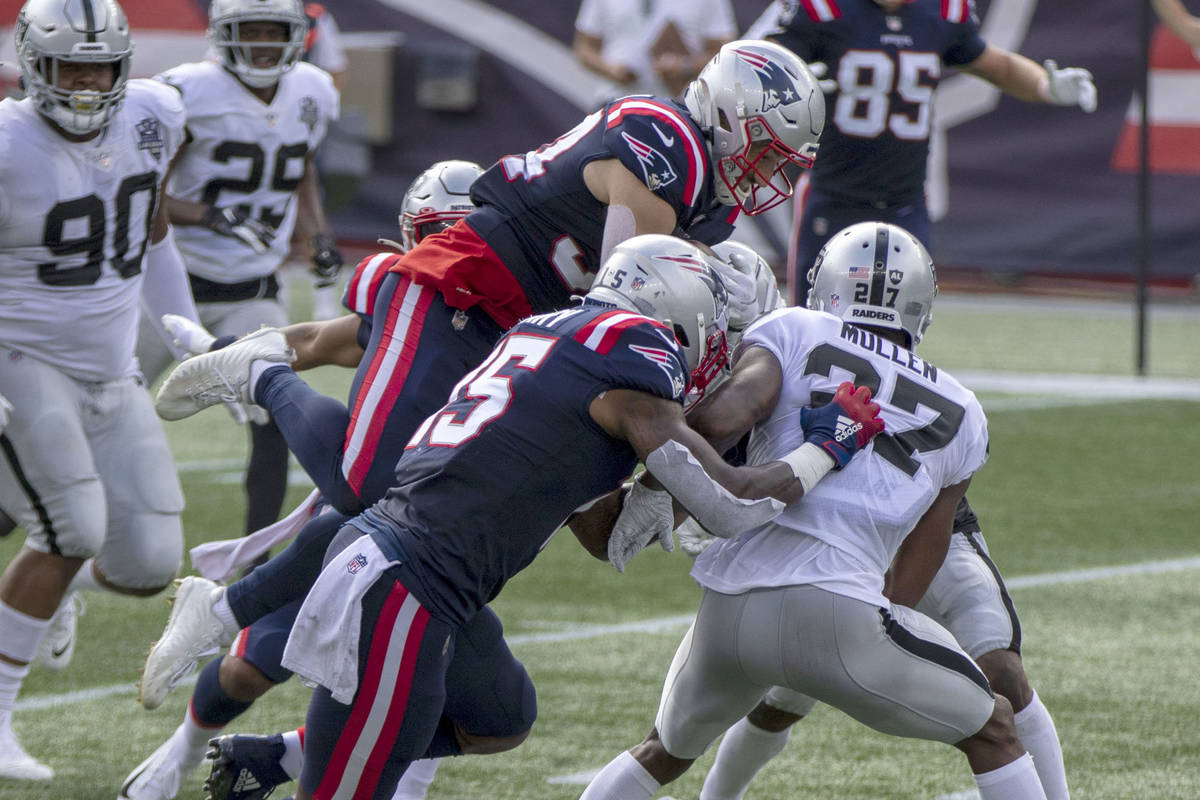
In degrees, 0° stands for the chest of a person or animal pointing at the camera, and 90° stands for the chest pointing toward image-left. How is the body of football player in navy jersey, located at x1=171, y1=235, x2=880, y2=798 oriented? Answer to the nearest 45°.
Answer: approximately 225°

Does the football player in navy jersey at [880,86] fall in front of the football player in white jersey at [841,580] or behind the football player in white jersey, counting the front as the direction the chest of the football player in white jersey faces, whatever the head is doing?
in front

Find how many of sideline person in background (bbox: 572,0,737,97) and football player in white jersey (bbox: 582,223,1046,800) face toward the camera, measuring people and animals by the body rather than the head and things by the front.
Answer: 1

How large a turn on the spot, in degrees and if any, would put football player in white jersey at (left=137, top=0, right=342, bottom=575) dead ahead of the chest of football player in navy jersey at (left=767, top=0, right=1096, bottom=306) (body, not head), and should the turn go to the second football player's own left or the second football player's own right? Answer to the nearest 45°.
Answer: approximately 45° to the second football player's own right

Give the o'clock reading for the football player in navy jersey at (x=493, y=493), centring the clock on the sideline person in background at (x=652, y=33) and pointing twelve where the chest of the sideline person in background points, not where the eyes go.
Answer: The football player in navy jersey is roughly at 12 o'clock from the sideline person in background.

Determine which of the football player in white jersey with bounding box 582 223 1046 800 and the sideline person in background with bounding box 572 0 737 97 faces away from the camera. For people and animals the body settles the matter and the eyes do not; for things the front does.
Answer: the football player in white jersey

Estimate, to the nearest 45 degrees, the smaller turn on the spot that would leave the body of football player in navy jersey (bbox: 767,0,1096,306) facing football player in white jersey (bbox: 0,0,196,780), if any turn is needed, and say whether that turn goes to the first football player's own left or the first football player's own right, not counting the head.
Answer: approximately 45° to the first football player's own right

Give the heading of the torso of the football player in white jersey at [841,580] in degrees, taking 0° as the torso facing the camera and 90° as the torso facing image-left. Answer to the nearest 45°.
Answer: approximately 180°

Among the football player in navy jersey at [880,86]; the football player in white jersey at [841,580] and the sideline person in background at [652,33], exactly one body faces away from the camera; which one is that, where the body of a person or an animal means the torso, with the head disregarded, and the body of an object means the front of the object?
the football player in white jersey

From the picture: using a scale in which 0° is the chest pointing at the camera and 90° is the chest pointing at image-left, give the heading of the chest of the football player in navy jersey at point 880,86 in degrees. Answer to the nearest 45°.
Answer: approximately 0°

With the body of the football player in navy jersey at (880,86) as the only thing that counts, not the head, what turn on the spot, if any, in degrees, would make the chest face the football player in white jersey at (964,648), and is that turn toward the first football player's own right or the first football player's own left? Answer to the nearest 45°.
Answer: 0° — they already face them

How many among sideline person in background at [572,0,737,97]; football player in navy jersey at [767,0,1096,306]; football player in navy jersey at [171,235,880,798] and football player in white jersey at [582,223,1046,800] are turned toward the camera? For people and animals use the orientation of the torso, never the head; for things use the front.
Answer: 2

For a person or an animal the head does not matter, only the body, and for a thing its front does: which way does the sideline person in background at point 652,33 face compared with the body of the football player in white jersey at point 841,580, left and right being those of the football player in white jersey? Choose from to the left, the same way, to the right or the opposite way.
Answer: the opposite way

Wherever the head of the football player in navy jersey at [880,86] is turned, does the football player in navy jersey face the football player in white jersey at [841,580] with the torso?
yes

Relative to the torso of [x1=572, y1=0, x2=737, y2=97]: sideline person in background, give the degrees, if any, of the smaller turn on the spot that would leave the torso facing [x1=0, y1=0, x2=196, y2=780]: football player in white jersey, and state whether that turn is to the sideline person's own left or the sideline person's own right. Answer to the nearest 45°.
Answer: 0° — they already face them
